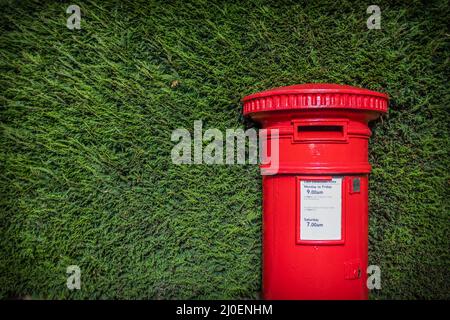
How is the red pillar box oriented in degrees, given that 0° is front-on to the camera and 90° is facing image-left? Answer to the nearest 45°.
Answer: approximately 0°
